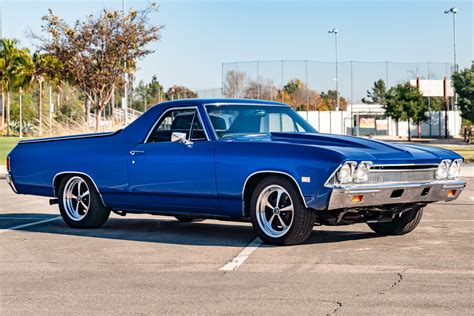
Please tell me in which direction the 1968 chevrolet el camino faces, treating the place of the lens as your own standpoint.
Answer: facing the viewer and to the right of the viewer
